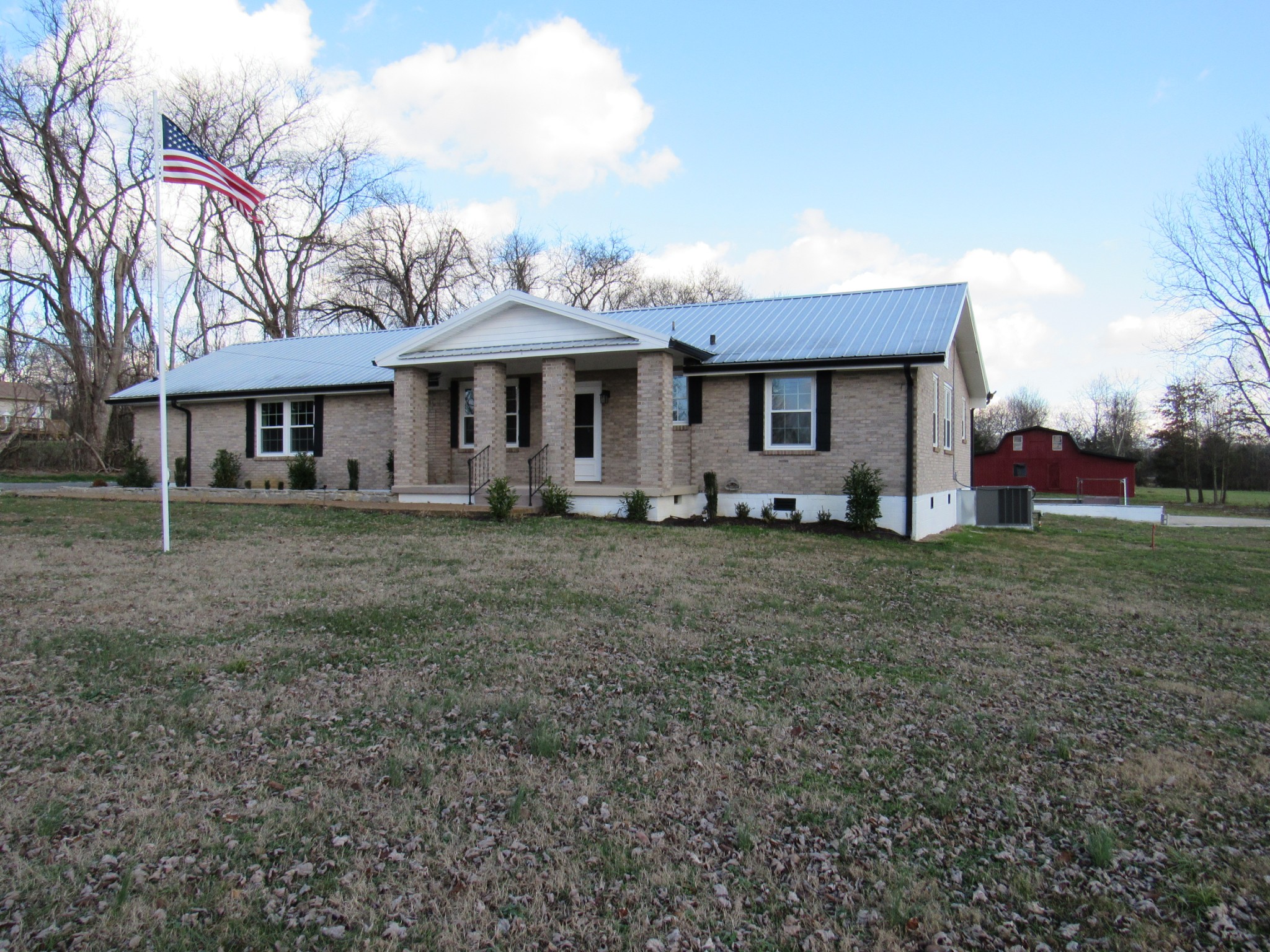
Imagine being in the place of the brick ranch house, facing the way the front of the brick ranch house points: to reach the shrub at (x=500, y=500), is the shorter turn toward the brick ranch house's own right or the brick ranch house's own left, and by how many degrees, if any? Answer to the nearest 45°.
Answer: approximately 45° to the brick ranch house's own right

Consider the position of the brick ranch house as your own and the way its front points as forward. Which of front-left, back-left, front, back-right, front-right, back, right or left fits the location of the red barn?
back

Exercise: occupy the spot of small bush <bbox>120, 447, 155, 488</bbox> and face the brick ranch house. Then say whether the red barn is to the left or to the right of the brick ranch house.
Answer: left

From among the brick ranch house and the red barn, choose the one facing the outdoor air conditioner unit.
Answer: the red barn

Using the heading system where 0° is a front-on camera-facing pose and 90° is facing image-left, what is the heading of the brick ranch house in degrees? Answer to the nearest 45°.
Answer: approximately 45°

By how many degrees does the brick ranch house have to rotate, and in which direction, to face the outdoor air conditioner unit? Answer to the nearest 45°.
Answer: approximately 135° to its left

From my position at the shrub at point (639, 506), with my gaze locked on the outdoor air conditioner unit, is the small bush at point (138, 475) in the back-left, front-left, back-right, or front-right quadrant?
back-left

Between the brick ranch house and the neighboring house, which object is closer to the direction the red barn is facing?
the brick ranch house

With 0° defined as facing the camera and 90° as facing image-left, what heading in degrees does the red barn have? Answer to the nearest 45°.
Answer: approximately 0°

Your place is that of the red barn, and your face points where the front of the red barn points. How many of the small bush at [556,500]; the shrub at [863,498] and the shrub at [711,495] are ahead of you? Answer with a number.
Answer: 3

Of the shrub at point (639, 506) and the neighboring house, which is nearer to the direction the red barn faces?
the shrub
